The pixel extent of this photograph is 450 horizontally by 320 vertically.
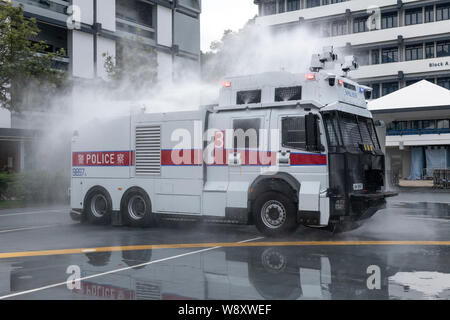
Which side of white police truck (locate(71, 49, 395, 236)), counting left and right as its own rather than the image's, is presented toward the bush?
back

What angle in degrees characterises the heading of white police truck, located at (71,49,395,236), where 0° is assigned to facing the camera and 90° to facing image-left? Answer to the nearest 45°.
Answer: approximately 315°

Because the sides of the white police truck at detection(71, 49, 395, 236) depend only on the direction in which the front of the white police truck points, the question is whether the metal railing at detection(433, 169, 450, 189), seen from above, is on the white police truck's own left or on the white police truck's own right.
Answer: on the white police truck's own left

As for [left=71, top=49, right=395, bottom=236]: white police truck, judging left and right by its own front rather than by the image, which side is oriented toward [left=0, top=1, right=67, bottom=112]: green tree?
back
